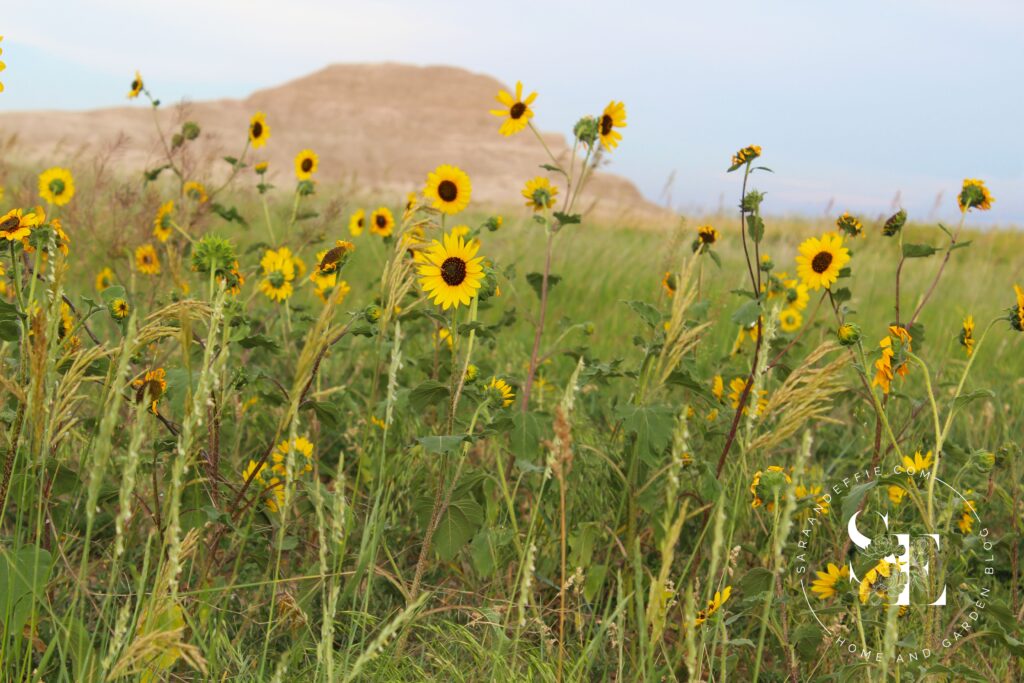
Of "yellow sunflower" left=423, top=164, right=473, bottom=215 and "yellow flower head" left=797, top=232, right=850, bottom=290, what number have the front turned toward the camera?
2

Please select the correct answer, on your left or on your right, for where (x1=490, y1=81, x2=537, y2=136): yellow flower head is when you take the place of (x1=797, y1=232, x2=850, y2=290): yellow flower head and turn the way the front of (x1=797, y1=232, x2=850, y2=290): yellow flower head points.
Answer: on your right

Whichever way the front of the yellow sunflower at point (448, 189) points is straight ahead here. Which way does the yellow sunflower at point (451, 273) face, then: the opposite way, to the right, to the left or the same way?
the same way

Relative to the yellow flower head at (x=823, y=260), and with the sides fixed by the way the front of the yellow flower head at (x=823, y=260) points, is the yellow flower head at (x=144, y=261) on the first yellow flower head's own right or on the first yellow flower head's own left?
on the first yellow flower head's own right

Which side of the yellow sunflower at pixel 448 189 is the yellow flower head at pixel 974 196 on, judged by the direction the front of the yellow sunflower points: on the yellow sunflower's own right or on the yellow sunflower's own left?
on the yellow sunflower's own left

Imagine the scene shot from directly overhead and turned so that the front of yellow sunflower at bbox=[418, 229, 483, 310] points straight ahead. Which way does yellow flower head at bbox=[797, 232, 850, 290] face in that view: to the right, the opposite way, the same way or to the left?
the same way

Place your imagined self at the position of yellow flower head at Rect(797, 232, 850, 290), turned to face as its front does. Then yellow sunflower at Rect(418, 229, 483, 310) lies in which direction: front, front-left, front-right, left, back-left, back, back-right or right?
front-right

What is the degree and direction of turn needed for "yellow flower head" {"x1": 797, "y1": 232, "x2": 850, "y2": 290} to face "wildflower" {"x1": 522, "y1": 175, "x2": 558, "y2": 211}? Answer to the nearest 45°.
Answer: approximately 90° to its right

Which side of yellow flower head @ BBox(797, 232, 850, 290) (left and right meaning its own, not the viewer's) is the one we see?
front

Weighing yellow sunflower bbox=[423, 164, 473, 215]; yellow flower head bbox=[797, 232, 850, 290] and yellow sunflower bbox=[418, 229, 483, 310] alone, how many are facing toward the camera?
3

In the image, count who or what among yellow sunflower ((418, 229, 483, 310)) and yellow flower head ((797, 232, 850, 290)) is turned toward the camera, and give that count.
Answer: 2

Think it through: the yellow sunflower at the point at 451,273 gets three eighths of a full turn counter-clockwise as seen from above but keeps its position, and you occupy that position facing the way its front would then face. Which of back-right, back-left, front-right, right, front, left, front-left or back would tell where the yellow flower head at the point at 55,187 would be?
left

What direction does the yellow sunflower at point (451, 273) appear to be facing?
toward the camera

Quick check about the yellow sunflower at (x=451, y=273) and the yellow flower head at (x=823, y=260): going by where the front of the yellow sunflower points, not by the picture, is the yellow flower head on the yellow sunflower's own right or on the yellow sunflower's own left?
on the yellow sunflower's own left

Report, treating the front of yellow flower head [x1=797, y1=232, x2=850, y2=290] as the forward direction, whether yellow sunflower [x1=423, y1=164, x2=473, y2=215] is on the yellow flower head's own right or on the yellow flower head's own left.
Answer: on the yellow flower head's own right
